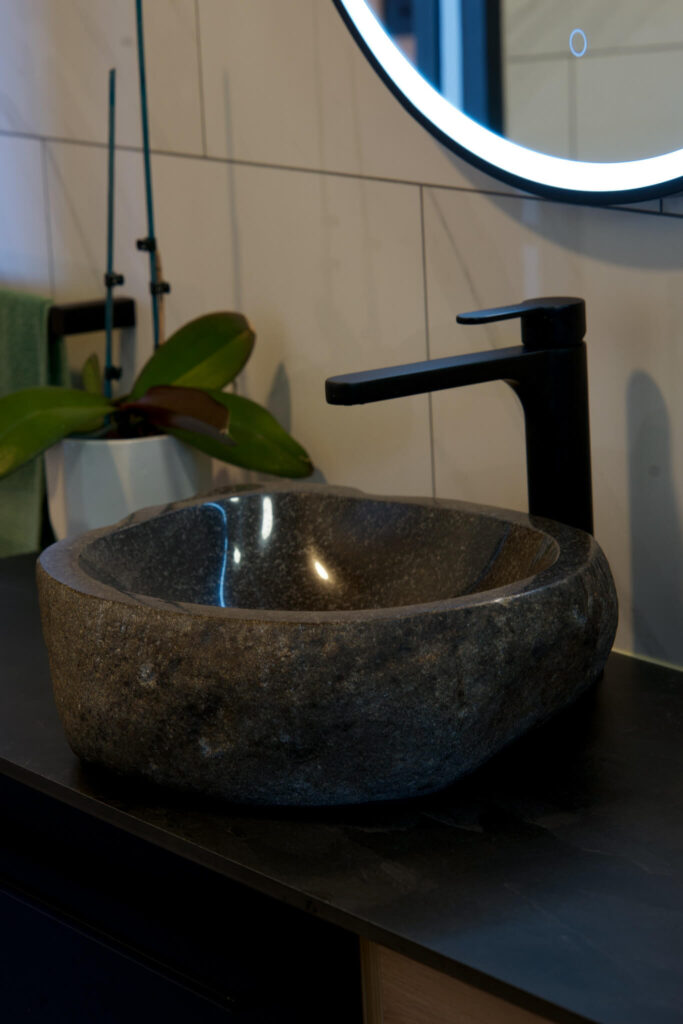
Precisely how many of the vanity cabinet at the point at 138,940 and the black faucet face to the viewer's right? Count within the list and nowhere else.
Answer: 0

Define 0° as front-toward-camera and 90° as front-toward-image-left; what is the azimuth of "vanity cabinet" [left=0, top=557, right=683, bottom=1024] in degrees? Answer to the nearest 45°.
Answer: approximately 45°

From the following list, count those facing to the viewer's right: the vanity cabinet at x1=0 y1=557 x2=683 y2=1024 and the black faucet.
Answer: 0

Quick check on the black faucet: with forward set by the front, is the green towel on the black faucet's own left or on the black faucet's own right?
on the black faucet's own right

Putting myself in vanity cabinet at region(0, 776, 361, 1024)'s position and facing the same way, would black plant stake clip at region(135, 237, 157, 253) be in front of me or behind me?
behind

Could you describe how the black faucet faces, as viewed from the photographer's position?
facing the viewer and to the left of the viewer

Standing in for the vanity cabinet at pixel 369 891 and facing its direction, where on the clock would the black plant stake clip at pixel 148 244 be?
The black plant stake clip is roughly at 4 o'clock from the vanity cabinet.
